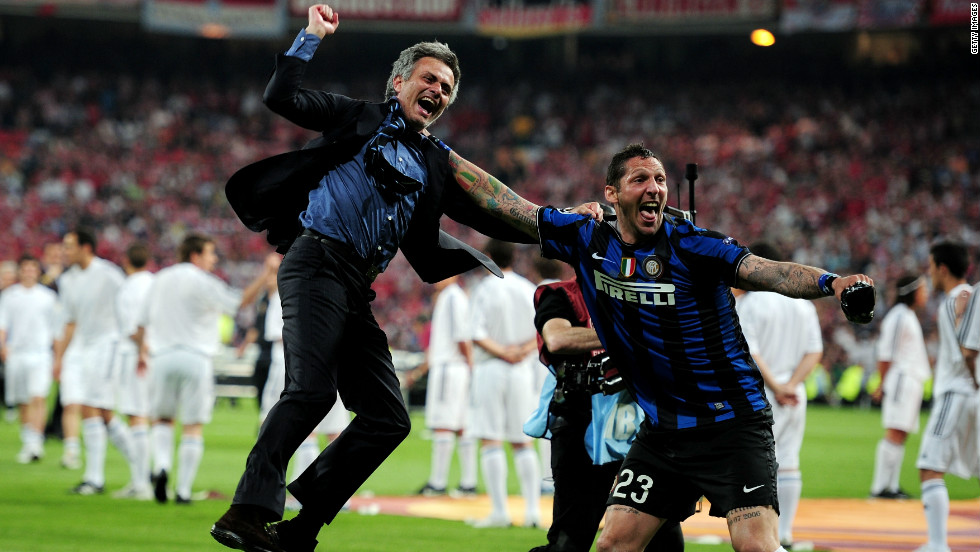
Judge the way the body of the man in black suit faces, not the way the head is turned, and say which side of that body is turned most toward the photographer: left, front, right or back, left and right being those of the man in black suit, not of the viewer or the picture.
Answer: left
